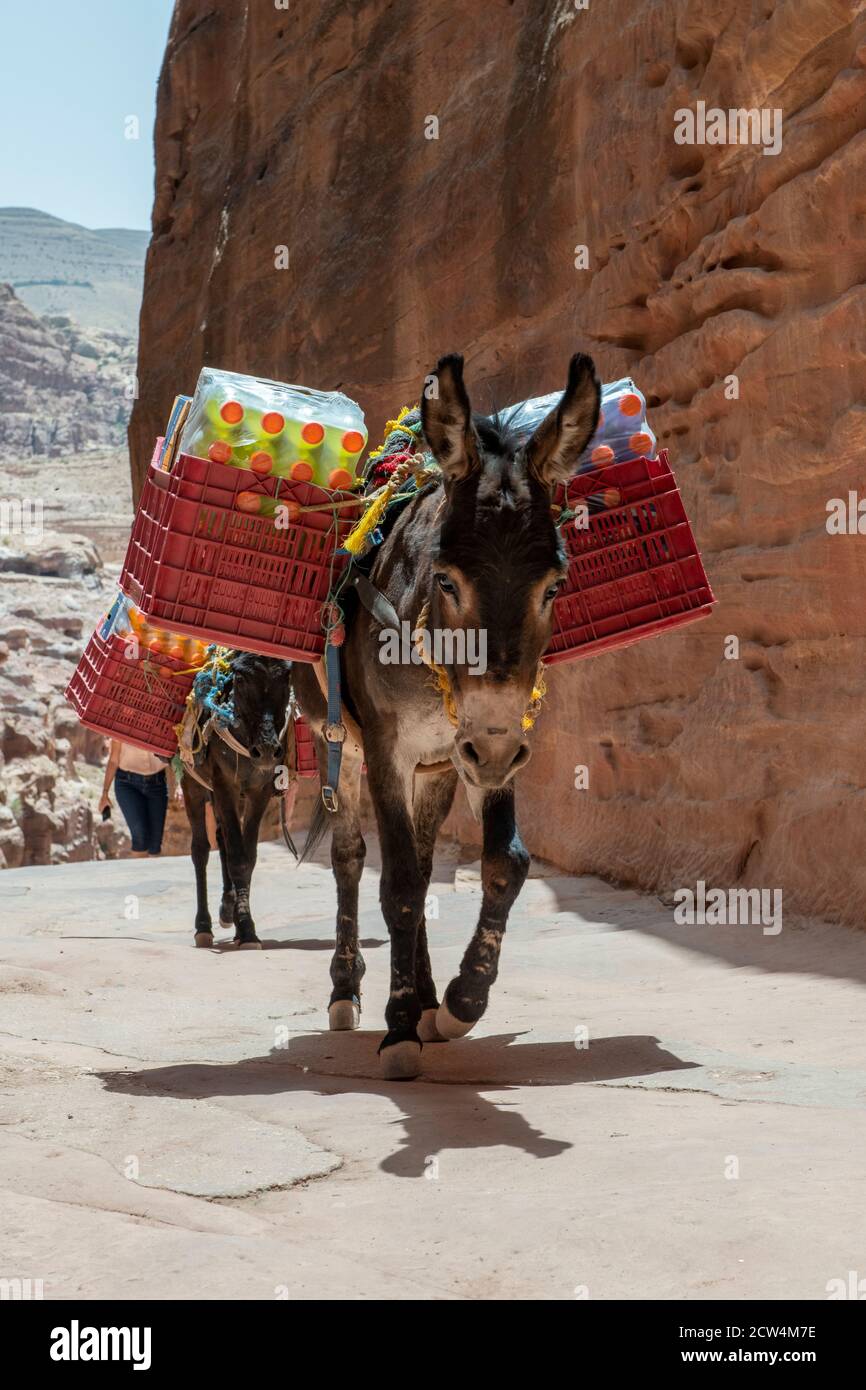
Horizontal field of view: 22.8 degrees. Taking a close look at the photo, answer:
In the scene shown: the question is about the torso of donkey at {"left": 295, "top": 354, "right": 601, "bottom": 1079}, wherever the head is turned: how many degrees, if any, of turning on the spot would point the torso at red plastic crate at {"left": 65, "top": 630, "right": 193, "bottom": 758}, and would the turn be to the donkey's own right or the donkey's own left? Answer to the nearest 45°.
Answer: approximately 180°

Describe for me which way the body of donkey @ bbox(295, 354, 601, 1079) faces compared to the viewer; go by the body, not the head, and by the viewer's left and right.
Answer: facing the viewer

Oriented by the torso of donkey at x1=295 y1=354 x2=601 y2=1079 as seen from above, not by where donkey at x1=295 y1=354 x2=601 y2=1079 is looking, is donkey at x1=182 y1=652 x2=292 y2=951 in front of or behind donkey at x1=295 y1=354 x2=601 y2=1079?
behind

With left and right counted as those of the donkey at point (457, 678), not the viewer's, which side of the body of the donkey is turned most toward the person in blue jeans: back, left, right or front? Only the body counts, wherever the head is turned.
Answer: back

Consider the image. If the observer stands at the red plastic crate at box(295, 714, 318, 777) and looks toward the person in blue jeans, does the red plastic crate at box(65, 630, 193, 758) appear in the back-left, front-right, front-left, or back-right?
front-left

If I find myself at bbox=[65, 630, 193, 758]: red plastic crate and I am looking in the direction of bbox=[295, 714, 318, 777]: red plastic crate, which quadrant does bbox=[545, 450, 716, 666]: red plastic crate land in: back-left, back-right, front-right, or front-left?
front-right
